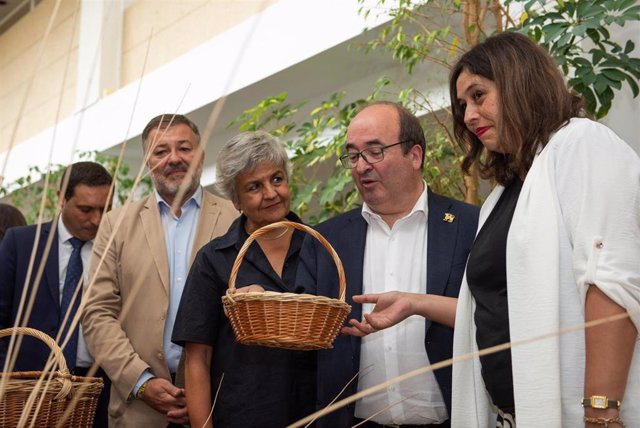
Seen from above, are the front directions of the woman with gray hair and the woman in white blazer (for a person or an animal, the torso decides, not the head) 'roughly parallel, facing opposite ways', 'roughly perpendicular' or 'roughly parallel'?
roughly perpendicular

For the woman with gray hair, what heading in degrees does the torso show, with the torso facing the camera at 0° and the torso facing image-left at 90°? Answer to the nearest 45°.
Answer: approximately 315°

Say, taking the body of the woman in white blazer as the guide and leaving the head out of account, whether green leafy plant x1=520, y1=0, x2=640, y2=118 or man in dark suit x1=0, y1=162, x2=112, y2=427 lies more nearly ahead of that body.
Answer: the man in dark suit

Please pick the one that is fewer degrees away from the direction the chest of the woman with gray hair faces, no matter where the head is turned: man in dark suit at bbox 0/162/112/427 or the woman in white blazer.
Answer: the woman in white blazer

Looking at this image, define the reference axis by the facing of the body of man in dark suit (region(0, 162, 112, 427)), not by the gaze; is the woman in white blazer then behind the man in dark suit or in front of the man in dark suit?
in front

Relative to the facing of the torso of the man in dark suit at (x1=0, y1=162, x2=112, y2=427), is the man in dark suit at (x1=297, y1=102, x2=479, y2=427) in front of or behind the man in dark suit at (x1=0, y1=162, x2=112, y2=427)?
in front

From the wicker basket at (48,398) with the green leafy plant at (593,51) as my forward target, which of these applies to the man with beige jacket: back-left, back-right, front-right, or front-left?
front-left

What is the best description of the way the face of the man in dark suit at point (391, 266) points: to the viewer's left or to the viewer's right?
to the viewer's left

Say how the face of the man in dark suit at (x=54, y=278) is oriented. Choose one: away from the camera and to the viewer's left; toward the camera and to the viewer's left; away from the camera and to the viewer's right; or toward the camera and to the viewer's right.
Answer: toward the camera and to the viewer's right

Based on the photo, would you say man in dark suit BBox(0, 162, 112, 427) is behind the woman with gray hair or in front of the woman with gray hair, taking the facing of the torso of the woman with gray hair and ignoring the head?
behind

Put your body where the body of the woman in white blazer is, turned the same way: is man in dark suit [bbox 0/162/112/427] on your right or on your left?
on your right

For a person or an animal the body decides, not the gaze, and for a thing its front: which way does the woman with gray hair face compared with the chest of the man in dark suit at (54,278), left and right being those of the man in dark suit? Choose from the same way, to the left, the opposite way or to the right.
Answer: the same way
